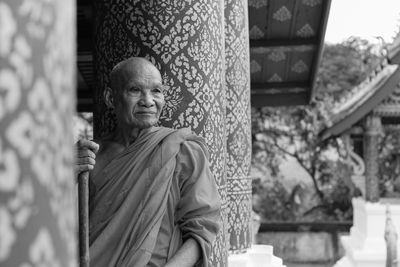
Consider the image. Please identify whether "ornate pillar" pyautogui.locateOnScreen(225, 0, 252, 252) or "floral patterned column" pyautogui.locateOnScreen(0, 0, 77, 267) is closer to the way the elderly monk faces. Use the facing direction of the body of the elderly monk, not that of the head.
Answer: the floral patterned column

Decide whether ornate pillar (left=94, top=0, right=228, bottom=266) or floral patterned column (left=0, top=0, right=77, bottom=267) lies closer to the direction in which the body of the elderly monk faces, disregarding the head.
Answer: the floral patterned column

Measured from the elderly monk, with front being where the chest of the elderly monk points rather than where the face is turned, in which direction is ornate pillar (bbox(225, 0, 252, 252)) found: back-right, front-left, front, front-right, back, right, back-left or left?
back

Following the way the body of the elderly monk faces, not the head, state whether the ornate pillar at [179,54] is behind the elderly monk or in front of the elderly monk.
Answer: behind

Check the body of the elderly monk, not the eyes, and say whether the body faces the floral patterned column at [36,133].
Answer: yes

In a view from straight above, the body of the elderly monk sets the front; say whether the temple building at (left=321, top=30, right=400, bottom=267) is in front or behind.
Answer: behind

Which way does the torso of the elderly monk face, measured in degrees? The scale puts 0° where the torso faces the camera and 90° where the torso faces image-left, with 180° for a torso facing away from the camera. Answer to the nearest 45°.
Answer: approximately 0°
